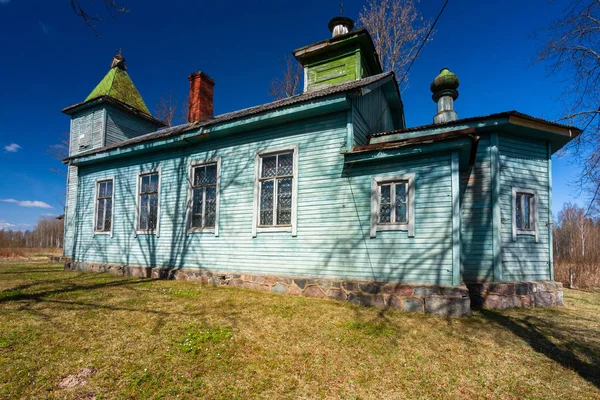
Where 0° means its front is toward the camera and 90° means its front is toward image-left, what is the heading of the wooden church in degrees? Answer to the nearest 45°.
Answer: approximately 135°
